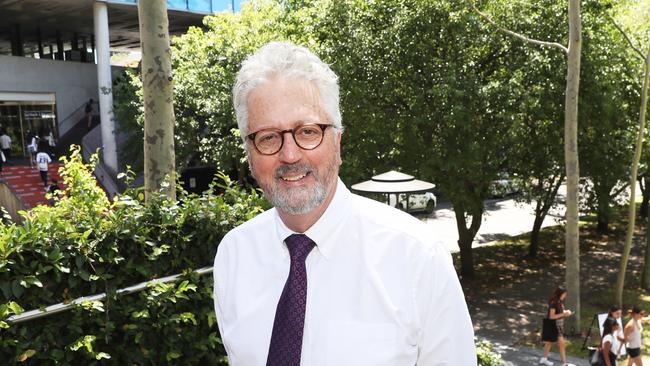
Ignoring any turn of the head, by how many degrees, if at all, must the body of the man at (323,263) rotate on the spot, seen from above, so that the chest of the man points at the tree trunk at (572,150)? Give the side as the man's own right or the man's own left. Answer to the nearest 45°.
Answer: approximately 180°

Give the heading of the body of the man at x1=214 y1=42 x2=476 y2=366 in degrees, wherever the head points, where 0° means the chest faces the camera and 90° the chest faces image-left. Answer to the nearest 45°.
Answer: approximately 45°

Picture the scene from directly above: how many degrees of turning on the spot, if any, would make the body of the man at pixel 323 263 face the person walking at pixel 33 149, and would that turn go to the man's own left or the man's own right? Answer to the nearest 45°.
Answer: approximately 90° to the man's own right

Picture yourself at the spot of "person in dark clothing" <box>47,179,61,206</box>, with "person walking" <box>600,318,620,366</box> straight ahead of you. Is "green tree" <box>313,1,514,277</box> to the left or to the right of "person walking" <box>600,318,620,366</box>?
left
